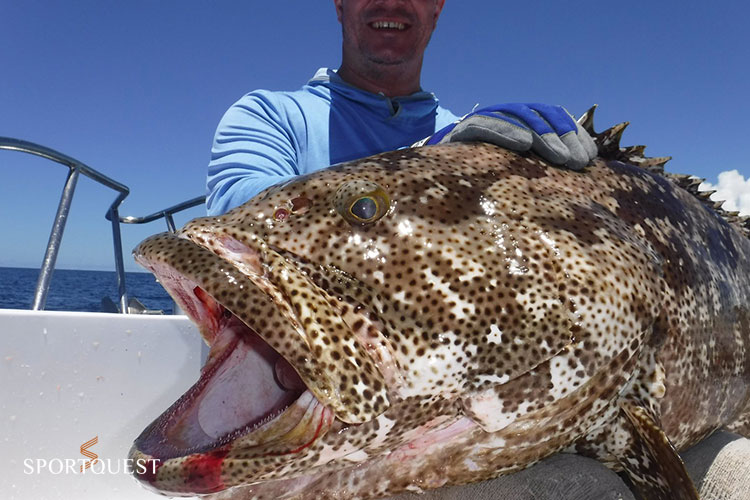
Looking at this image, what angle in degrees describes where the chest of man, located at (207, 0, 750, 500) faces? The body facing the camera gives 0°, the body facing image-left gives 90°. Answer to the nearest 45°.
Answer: approximately 0°
